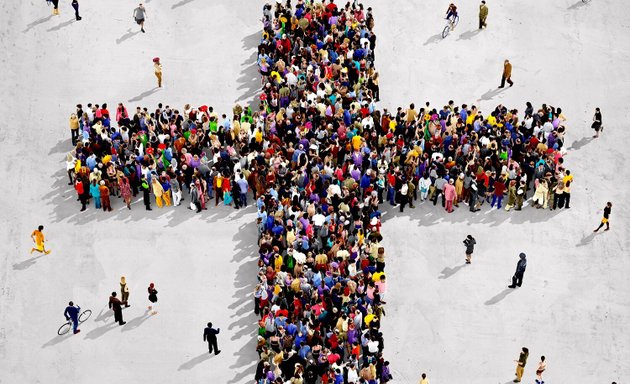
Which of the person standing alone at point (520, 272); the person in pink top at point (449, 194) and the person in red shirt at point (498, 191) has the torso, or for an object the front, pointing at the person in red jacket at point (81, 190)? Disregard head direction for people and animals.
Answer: the person standing alone

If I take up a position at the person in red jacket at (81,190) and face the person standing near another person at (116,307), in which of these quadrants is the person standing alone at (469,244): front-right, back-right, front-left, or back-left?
front-left

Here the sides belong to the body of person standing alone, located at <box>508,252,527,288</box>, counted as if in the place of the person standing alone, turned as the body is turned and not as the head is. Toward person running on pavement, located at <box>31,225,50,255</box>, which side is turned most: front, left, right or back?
front

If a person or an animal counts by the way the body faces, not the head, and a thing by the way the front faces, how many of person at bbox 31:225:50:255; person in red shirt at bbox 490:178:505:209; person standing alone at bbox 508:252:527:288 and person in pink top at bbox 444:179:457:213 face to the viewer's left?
1

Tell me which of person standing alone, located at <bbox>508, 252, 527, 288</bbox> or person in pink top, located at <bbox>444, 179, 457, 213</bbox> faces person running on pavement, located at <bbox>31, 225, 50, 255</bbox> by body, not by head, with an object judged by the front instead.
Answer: the person standing alone

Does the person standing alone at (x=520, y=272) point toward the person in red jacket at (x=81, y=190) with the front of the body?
yes

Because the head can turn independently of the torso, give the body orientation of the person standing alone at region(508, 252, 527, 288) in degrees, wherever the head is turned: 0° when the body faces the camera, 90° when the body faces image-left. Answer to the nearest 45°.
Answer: approximately 90°
